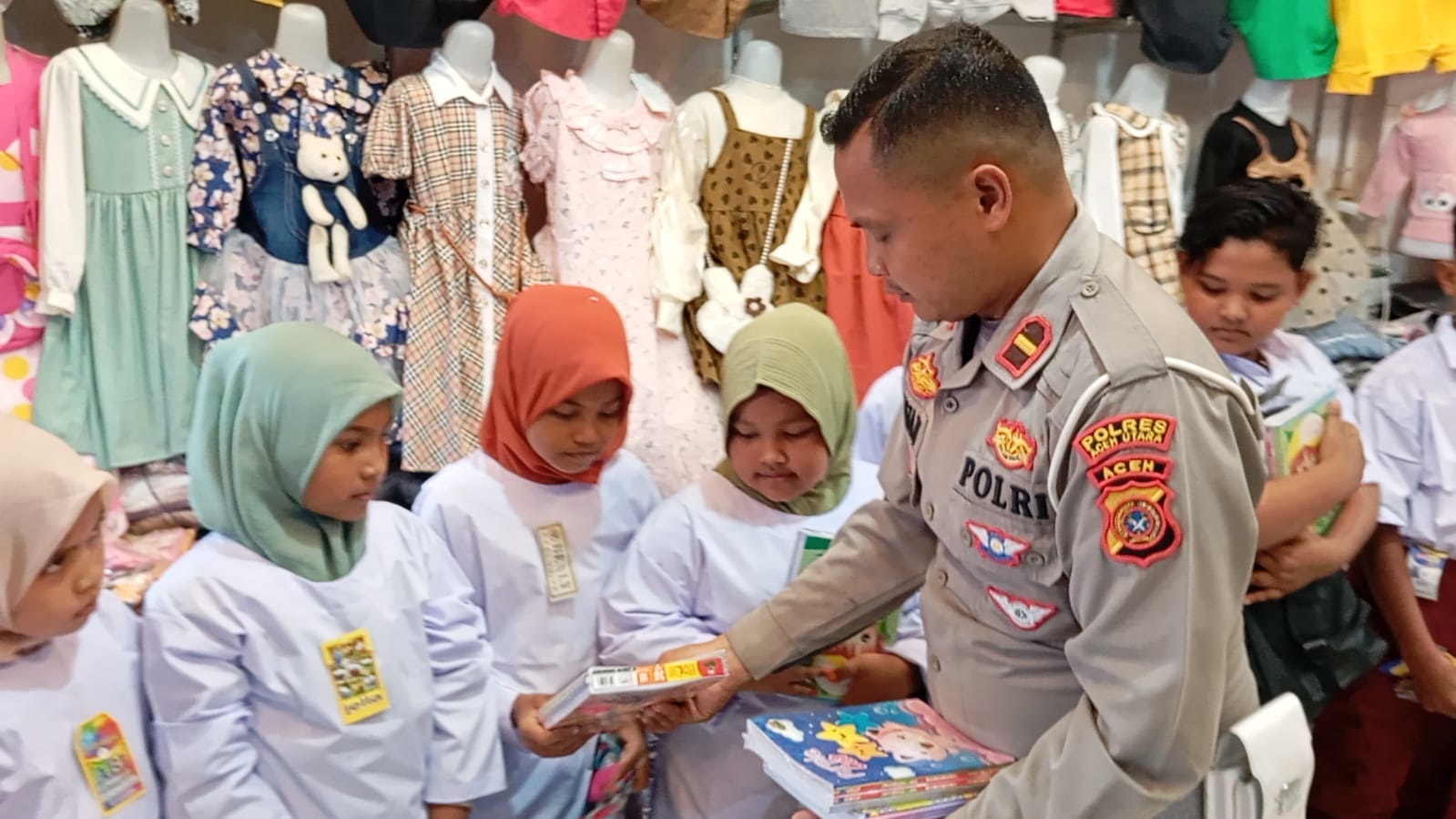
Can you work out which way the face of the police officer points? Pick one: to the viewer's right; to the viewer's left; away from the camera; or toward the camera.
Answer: to the viewer's left

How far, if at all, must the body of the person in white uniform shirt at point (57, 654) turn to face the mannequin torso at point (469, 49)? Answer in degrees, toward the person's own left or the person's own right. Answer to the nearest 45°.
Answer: approximately 90° to the person's own left

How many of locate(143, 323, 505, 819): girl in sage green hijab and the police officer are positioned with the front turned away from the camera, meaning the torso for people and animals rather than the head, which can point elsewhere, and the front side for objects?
0

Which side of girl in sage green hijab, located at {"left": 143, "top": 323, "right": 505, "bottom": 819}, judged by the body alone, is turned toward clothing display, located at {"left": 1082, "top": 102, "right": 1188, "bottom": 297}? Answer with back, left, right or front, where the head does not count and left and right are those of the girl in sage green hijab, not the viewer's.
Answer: left

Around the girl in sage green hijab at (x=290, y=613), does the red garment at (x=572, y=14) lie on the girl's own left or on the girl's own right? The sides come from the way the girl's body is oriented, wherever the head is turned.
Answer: on the girl's own left

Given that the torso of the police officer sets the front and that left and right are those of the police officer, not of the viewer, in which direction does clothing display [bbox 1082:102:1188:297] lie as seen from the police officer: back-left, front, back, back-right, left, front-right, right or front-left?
back-right

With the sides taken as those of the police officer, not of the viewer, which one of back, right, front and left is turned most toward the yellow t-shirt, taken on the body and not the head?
back

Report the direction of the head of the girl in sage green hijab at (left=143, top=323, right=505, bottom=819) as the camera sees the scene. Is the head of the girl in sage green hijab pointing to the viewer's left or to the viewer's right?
to the viewer's right

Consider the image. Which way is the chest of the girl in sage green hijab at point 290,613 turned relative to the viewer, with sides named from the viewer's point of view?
facing the viewer and to the right of the viewer

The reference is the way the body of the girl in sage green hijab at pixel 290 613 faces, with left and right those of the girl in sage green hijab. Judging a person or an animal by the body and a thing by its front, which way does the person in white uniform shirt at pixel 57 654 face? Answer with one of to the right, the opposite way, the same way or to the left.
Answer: the same way

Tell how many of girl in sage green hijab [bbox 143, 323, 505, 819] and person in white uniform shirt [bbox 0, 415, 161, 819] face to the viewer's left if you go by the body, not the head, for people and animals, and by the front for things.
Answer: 0

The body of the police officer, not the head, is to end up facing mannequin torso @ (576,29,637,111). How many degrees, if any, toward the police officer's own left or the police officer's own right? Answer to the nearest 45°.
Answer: approximately 90° to the police officer's own right

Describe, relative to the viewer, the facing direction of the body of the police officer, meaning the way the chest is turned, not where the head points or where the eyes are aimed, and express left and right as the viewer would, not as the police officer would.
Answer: facing the viewer and to the left of the viewer

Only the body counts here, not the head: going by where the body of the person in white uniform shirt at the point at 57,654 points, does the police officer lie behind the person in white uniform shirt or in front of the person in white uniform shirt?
in front

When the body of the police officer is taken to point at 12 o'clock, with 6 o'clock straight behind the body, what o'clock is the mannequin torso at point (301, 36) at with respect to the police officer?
The mannequin torso is roughly at 3 o'clock from the police officer.

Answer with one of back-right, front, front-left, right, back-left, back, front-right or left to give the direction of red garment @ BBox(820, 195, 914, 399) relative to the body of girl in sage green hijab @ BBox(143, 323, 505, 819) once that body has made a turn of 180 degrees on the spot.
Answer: right

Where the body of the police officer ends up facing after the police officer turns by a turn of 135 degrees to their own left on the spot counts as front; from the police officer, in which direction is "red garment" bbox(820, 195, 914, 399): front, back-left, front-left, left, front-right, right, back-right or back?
left

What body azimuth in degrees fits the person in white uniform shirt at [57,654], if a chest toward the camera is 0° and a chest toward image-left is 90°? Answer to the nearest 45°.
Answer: approximately 315°

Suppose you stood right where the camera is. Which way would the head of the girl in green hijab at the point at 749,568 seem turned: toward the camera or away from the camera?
toward the camera

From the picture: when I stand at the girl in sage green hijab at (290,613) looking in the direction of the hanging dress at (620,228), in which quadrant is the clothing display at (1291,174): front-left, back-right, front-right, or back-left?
front-right
